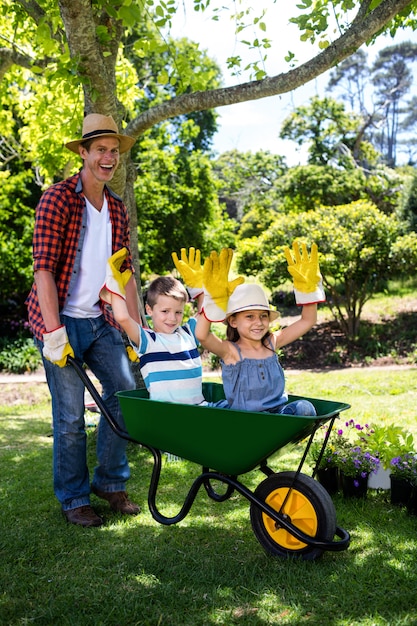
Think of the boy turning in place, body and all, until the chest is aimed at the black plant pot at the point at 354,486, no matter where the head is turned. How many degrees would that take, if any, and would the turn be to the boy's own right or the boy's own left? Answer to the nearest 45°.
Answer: approximately 45° to the boy's own left

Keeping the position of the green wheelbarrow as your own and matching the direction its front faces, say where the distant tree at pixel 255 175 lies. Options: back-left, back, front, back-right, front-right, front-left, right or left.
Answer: back-left

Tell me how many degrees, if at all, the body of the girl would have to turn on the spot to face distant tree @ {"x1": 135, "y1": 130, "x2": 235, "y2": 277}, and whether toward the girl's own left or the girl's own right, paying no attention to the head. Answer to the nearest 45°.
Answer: approximately 135° to the girl's own left

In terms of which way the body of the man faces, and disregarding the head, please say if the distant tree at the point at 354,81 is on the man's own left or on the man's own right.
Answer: on the man's own left

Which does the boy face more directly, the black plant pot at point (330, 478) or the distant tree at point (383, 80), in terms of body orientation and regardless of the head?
the black plant pot

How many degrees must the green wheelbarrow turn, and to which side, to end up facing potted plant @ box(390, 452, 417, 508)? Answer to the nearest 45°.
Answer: approximately 90° to its left

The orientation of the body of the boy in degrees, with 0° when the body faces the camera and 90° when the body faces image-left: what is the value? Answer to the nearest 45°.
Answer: approximately 315°

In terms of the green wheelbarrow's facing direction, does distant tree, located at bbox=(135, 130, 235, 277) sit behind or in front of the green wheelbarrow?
behind

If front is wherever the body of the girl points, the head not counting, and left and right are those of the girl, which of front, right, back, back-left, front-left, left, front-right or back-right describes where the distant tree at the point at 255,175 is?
back-left

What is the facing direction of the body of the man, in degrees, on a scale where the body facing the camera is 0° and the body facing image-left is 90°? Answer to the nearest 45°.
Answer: approximately 315°

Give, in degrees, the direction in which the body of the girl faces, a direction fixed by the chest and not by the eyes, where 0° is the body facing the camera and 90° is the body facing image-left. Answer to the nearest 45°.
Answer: approximately 315°

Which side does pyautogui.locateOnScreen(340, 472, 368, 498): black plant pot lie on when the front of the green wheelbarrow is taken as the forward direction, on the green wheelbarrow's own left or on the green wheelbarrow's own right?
on the green wheelbarrow's own left

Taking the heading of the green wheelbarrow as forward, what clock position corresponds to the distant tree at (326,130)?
The distant tree is roughly at 8 o'clock from the green wheelbarrow.

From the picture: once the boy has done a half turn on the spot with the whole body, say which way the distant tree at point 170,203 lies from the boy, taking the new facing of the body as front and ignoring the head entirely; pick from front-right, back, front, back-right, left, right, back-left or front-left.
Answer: front-right
